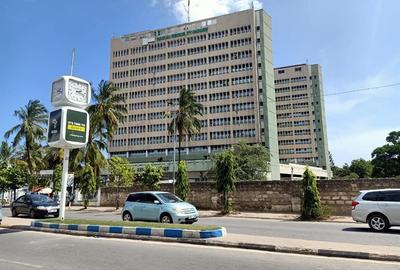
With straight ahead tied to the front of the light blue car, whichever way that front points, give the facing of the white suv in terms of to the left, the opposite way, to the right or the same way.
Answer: the same way

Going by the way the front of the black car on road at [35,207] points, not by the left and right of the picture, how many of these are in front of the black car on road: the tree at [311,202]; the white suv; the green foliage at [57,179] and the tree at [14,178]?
2

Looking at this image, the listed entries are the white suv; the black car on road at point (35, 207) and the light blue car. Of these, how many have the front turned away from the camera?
0

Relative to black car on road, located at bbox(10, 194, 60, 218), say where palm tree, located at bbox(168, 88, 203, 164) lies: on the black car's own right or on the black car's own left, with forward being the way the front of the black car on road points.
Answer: on the black car's own left

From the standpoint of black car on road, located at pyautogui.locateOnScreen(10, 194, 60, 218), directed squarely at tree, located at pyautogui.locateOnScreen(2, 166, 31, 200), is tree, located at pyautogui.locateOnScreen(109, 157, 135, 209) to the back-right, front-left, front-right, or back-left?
front-right

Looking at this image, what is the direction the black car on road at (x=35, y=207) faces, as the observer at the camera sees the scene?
facing the viewer and to the right of the viewer
